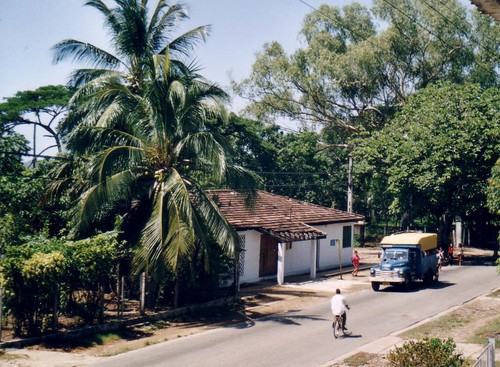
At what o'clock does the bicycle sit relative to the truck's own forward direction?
The bicycle is roughly at 11 o'clock from the truck.

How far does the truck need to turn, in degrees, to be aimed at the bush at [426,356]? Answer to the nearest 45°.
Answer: approximately 45° to its left

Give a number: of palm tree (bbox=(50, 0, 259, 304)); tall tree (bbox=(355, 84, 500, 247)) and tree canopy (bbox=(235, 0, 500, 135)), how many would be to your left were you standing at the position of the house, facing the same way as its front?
2

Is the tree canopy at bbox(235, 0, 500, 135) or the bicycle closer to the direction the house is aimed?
the bicycle

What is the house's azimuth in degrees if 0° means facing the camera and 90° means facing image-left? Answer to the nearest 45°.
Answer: approximately 315°

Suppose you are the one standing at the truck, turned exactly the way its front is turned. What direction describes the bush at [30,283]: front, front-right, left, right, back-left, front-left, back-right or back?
front

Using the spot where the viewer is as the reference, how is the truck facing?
facing the viewer and to the left of the viewer

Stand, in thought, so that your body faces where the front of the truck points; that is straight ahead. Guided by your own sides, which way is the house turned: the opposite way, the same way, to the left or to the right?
to the left

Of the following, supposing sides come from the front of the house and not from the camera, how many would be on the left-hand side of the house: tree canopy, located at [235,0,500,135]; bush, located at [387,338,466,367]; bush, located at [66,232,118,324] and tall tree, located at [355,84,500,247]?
2

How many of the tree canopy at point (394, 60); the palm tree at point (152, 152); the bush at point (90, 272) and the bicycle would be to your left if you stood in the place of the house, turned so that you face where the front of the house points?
1

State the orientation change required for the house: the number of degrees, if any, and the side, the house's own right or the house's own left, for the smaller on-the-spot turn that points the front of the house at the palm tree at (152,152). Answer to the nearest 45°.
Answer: approximately 45° to the house's own right

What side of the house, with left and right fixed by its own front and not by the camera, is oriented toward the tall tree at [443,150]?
left

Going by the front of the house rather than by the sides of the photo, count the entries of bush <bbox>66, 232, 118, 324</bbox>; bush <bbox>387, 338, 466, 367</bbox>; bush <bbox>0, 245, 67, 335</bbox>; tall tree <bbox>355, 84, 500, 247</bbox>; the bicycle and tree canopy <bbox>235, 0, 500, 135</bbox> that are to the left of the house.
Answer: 2

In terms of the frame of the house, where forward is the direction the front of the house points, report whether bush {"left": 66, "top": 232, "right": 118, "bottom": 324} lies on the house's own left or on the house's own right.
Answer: on the house's own right

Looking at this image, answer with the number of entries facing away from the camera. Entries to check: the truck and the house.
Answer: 0

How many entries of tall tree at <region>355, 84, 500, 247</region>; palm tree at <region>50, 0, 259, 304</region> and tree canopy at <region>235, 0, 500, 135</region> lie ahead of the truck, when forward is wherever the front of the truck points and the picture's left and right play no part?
1
